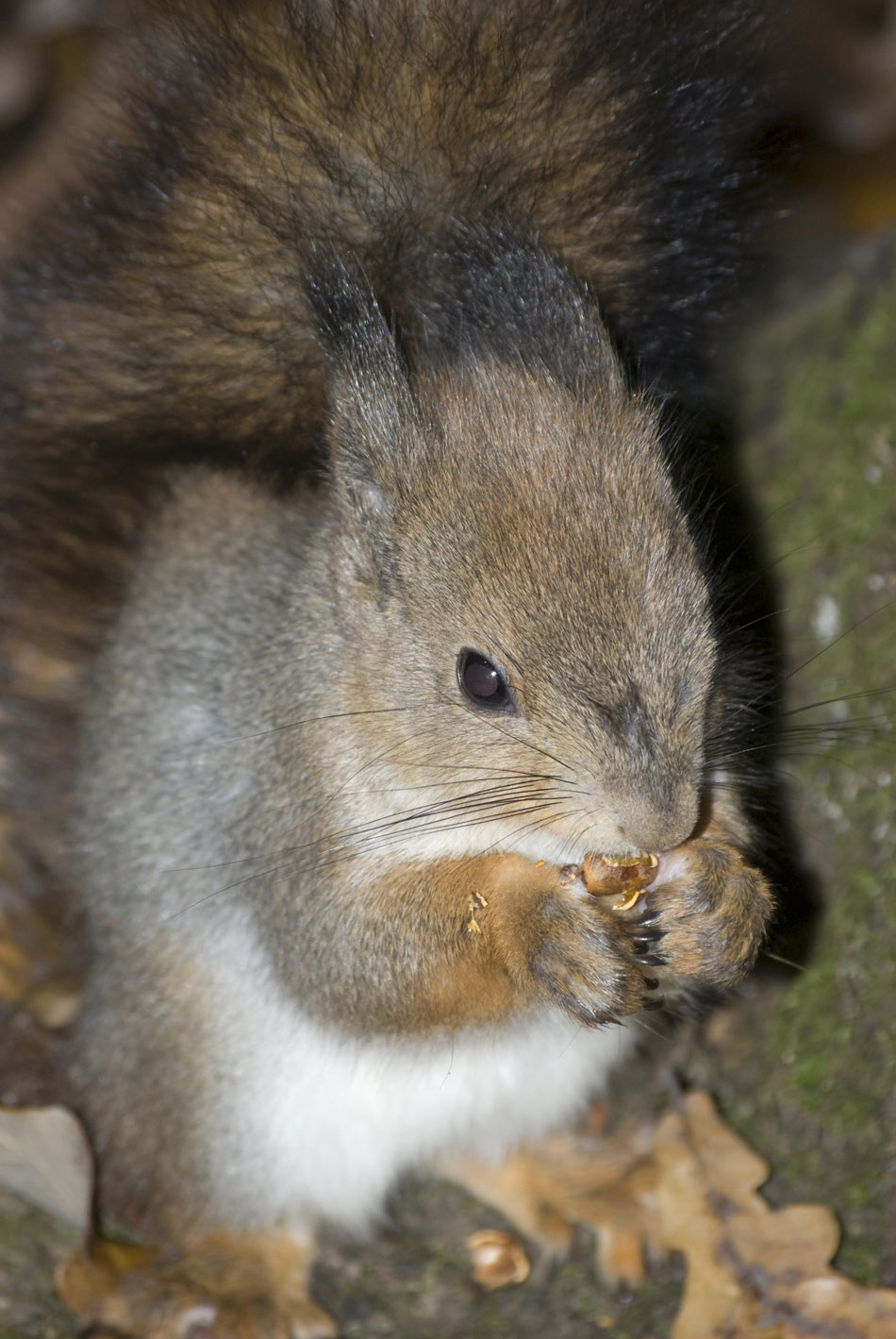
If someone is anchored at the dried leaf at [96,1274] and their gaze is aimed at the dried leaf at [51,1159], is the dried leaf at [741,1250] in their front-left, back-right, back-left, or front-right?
back-right

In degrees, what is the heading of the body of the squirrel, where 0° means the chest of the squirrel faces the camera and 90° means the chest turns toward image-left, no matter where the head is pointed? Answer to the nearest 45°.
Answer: approximately 315°
